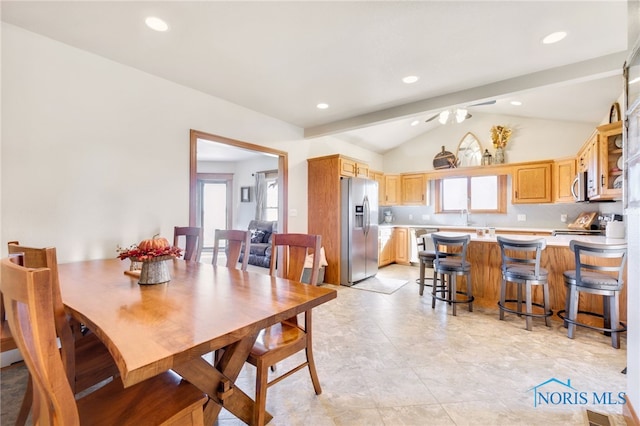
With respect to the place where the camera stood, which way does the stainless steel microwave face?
facing to the left of the viewer

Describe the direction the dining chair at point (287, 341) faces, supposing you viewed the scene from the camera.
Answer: facing the viewer and to the left of the viewer

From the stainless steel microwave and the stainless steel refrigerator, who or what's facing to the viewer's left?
the stainless steel microwave

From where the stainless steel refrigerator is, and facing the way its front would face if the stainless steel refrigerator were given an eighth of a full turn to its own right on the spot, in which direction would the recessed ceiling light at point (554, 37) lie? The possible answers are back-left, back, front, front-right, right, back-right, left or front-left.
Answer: front-left

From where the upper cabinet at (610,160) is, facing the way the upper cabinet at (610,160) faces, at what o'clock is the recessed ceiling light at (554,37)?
The recessed ceiling light is roughly at 11 o'clock from the upper cabinet.

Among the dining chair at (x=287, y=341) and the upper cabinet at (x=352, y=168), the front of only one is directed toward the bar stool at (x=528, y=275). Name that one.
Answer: the upper cabinet

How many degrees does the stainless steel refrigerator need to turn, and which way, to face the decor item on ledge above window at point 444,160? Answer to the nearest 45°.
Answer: approximately 90° to its left

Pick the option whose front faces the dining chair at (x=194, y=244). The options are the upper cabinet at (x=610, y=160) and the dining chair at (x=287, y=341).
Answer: the upper cabinet

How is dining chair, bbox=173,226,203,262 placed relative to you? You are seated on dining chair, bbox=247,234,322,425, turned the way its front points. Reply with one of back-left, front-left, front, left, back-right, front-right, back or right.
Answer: right

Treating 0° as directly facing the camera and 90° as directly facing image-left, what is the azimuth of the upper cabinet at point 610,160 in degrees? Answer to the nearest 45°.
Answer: approximately 45°

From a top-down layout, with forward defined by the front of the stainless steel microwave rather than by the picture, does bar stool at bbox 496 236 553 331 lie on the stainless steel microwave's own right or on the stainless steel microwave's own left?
on the stainless steel microwave's own left

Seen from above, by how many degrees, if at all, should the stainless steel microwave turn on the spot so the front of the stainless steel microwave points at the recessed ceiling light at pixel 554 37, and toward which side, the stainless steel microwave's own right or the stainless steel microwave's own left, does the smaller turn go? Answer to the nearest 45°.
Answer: approximately 90° to the stainless steel microwave's own left

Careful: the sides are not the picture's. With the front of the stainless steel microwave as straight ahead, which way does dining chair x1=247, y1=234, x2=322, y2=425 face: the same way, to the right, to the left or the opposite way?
to the left

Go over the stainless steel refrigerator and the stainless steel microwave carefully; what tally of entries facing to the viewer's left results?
1

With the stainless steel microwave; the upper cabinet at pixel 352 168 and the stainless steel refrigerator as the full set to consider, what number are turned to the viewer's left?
1

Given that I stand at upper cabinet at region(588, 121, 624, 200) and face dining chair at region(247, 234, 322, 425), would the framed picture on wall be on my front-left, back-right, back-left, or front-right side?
front-right

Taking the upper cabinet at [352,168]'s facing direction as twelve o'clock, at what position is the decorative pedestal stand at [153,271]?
The decorative pedestal stand is roughly at 2 o'clock from the upper cabinet.

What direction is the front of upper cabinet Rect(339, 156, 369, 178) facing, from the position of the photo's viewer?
facing the viewer and to the right of the viewer

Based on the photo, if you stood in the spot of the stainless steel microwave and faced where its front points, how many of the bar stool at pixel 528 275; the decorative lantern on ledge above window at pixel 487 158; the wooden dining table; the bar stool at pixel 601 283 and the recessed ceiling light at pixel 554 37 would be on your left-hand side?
4
